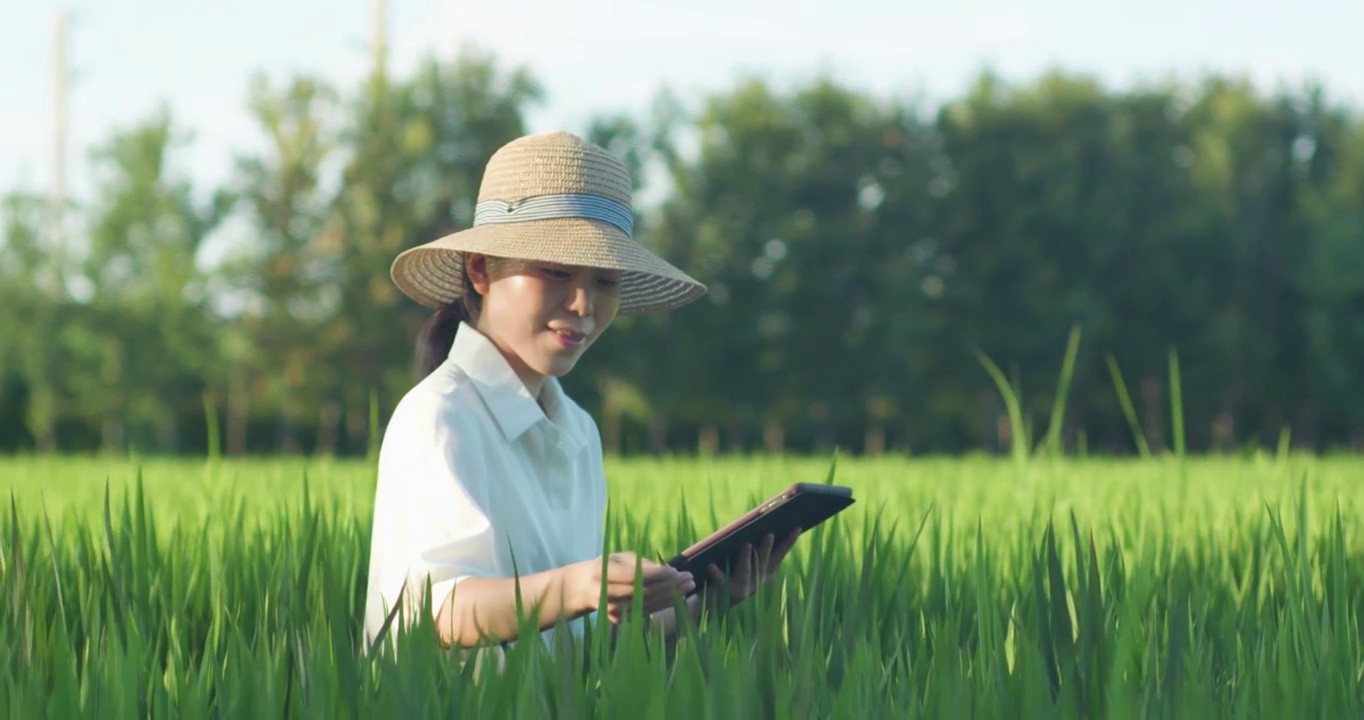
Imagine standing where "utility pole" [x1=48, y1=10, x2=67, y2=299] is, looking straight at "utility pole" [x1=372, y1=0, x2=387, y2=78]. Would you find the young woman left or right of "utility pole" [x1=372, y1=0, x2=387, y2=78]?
right

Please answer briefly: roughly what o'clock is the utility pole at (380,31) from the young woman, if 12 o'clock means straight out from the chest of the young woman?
The utility pole is roughly at 7 o'clock from the young woman.

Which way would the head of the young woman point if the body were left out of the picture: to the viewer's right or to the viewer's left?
to the viewer's right

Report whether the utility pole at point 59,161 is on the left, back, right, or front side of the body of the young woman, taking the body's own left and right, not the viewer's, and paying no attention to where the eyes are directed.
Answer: back

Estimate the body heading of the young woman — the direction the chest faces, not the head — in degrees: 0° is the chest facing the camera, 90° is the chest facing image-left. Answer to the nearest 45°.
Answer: approximately 315°
